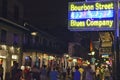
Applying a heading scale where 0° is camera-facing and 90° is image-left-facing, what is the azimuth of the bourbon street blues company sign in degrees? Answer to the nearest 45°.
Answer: approximately 0°
